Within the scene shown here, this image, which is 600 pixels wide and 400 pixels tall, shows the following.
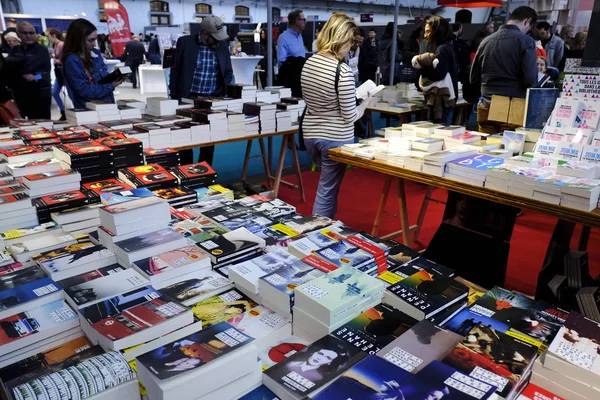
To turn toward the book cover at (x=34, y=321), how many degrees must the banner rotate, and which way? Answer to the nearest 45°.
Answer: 0° — it already faces it

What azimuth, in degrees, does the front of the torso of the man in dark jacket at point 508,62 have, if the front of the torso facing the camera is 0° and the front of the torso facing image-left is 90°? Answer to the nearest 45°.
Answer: approximately 225°

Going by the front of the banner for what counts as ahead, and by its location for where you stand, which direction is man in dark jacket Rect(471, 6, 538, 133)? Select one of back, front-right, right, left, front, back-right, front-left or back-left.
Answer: front-left

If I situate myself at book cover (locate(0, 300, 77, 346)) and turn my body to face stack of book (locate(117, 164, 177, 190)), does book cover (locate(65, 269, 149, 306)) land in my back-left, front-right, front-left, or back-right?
front-right

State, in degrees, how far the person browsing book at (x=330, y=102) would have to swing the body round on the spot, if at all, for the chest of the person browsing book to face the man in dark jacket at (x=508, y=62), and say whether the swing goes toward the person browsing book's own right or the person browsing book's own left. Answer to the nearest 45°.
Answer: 0° — they already face them

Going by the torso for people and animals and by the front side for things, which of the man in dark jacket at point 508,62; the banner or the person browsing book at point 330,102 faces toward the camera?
the banner

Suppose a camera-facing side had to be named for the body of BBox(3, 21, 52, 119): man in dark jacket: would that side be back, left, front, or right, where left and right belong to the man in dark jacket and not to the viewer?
front

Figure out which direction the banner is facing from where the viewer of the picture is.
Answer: facing the viewer

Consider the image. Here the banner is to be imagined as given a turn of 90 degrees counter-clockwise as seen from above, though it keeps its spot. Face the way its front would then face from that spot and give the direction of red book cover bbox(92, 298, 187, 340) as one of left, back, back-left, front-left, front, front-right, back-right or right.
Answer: right

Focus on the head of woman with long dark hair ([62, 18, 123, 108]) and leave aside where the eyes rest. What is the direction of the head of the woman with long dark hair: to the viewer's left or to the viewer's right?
to the viewer's right

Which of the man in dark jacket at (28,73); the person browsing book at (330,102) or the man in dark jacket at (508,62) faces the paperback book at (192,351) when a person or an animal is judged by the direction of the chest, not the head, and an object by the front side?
the man in dark jacket at (28,73)

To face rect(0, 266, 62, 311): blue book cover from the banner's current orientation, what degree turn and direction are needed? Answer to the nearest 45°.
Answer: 0° — it already faces it

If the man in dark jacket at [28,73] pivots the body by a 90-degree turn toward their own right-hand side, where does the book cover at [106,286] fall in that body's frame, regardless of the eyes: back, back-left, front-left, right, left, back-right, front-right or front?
left

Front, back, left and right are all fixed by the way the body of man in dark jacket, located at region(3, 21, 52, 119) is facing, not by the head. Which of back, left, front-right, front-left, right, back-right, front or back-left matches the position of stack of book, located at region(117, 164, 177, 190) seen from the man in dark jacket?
front

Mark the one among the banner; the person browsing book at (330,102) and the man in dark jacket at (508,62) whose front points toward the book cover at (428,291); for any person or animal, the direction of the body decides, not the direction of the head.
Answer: the banner

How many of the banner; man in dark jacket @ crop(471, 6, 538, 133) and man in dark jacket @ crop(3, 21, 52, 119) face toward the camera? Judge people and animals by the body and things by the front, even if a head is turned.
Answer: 2

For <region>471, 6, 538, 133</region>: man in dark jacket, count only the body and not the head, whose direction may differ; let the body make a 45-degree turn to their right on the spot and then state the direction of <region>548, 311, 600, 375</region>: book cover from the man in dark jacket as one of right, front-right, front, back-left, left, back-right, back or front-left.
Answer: right

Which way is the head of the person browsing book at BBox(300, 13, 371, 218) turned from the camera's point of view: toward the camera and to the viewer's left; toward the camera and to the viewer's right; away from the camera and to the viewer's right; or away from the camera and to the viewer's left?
away from the camera and to the viewer's right
